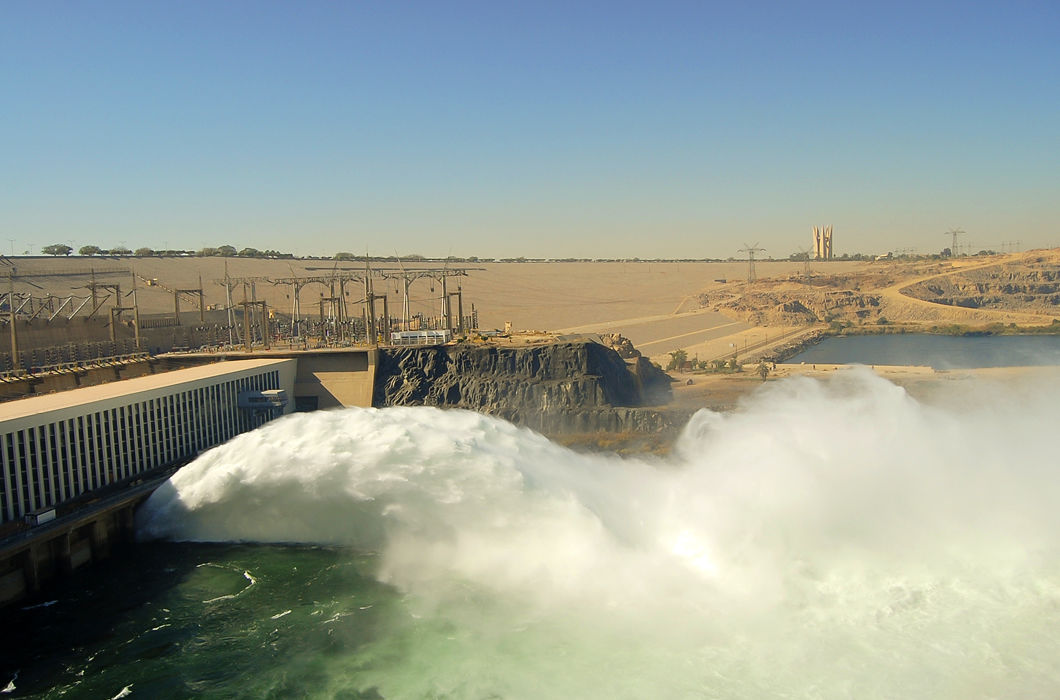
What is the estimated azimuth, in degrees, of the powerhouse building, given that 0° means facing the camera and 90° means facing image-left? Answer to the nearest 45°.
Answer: approximately 315°
